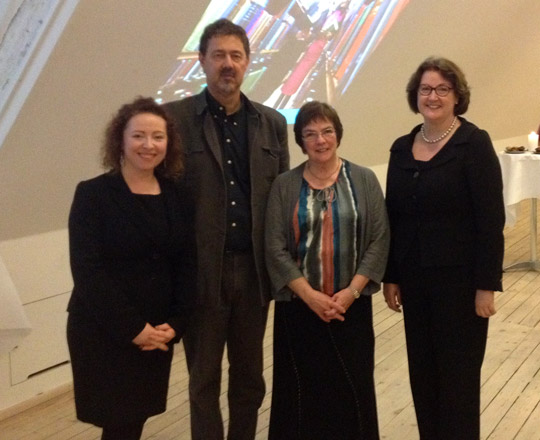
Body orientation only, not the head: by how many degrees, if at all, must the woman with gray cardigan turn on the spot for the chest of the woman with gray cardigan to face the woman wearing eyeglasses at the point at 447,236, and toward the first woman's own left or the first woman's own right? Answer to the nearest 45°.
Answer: approximately 90° to the first woman's own left

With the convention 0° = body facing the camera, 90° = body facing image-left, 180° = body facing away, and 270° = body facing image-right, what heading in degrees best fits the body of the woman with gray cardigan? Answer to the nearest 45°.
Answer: approximately 0°

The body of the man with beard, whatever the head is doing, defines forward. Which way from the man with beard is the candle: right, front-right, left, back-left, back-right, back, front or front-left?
back-left

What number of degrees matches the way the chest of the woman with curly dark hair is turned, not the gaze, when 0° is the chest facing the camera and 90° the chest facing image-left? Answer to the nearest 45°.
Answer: approximately 315°

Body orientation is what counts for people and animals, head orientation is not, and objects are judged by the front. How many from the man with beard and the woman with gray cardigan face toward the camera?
2
